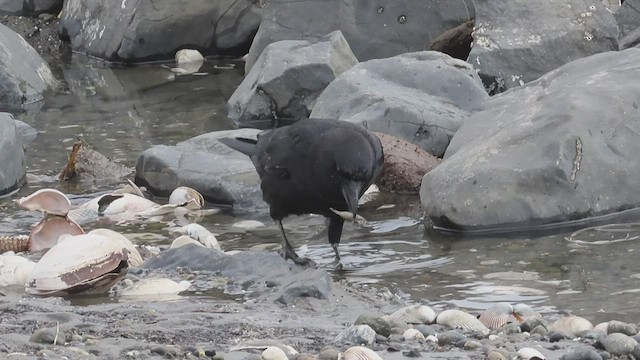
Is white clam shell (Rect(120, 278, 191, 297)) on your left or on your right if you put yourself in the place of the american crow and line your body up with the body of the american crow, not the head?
on your right

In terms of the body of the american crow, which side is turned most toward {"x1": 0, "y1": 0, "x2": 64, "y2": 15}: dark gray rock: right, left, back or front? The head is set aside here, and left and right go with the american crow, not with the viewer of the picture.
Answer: back

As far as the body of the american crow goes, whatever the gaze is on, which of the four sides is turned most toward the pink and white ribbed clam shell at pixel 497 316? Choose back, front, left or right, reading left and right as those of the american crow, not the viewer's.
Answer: front

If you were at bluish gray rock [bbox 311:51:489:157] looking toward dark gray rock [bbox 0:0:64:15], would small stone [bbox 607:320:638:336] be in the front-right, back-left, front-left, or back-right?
back-left

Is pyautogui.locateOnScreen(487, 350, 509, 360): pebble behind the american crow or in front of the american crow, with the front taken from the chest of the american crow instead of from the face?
in front

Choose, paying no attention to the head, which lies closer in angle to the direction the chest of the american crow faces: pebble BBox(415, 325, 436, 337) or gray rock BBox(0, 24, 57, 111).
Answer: the pebble

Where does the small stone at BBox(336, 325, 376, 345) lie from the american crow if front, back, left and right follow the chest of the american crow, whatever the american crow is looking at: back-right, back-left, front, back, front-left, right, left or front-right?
front-right

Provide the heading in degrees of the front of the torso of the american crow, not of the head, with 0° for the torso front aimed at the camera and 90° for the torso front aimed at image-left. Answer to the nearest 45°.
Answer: approximately 315°

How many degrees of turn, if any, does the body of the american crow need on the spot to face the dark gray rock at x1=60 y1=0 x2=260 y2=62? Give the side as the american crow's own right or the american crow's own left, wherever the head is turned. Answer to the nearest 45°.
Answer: approximately 135° to the american crow's own left

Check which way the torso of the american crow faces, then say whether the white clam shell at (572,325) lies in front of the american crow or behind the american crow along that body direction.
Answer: in front

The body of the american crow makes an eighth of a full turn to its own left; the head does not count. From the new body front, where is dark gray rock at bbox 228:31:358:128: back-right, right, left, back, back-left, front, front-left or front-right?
left

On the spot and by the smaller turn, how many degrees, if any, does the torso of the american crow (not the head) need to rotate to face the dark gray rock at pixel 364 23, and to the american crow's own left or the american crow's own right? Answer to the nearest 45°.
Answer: approximately 135° to the american crow's own left
